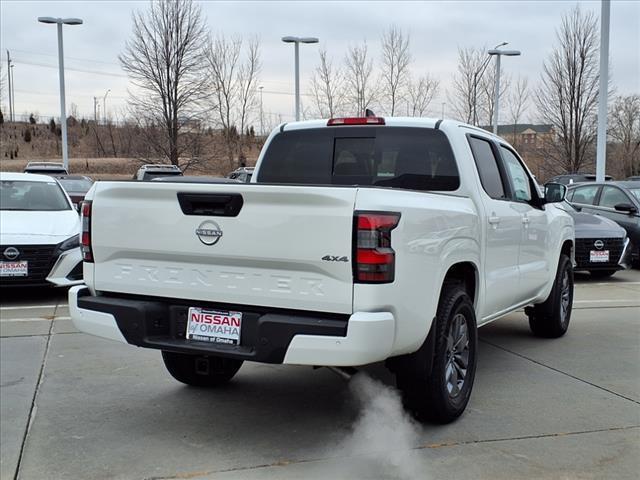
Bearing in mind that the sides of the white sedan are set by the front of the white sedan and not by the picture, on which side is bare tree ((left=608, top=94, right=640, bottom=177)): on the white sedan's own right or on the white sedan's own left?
on the white sedan's own left

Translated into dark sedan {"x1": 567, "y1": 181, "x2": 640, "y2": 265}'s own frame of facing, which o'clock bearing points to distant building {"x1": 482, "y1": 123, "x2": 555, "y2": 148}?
The distant building is roughly at 7 o'clock from the dark sedan.

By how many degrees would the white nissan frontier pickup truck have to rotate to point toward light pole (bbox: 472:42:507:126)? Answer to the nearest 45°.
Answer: approximately 45° to its left

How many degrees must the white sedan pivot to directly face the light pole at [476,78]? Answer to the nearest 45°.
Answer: approximately 135° to its left

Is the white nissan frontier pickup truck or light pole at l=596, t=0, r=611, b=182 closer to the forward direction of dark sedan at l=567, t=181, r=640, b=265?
the white nissan frontier pickup truck

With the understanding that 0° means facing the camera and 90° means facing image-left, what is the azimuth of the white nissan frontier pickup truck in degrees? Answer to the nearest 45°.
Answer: approximately 225°

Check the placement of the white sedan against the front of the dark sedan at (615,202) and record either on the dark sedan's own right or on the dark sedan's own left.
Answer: on the dark sedan's own right

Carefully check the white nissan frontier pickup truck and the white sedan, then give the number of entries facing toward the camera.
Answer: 1

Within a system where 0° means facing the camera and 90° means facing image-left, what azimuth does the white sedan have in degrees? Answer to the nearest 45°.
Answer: approximately 0°
